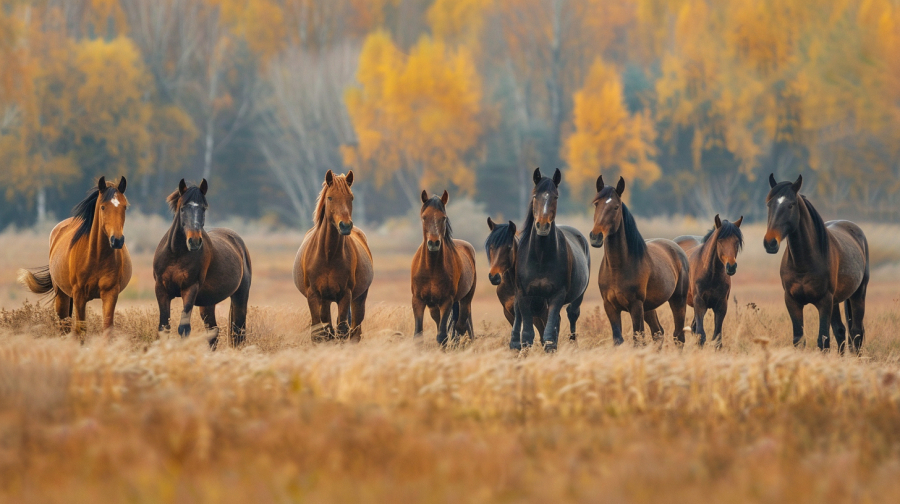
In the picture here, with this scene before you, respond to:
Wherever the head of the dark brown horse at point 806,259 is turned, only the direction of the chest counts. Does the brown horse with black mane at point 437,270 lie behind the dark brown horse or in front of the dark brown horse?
in front

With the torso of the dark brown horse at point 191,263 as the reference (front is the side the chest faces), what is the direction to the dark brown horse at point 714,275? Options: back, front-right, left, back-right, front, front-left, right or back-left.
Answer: back-left

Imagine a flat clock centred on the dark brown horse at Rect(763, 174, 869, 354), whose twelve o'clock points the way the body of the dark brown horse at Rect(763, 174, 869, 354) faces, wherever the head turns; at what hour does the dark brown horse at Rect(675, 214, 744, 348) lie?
the dark brown horse at Rect(675, 214, 744, 348) is roughly at 3 o'clock from the dark brown horse at Rect(763, 174, 869, 354).

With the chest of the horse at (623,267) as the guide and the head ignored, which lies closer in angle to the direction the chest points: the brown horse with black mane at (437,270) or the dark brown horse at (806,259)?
the brown horse with black mane

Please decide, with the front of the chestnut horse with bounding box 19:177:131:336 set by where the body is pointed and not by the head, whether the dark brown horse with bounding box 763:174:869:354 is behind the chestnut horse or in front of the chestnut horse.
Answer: in front

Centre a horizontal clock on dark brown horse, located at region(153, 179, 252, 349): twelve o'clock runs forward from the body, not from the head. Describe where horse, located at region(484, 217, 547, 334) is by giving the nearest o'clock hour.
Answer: The horse is roughly at 8 o'clock from the dark brown horse.

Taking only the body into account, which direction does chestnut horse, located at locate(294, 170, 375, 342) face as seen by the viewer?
toward the camera

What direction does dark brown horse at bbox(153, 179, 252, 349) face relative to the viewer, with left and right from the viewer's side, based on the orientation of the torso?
facing the viewer and to the left of the viewer

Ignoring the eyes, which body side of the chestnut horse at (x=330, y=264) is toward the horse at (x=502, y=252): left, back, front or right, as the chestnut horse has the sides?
left

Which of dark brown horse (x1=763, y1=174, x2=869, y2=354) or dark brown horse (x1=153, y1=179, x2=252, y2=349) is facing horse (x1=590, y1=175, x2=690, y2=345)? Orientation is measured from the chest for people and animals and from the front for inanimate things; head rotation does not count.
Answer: dark brown horse (x1=763, y1=174, x2=869, y2=354)

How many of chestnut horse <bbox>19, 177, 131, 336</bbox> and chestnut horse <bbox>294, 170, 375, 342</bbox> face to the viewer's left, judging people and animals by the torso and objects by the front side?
0

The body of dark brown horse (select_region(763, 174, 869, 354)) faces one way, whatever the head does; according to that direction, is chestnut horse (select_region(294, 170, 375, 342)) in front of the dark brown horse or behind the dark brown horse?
in front

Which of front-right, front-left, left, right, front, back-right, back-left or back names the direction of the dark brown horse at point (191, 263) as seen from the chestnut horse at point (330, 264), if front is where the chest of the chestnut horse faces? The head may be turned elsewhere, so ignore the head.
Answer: right

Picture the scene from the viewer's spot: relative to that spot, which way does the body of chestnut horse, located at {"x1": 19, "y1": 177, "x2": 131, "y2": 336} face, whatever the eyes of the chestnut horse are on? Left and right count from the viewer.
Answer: facing the viewer and to the right of the viewer

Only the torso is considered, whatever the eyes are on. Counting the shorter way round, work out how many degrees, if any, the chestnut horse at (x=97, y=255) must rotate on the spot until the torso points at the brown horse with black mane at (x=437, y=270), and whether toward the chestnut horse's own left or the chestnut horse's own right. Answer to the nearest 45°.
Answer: approximately 45° to the chestnut horse's own left
